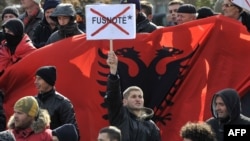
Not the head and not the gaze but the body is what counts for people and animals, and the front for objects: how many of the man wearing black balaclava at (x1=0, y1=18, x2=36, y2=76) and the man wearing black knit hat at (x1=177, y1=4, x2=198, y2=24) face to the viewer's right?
0

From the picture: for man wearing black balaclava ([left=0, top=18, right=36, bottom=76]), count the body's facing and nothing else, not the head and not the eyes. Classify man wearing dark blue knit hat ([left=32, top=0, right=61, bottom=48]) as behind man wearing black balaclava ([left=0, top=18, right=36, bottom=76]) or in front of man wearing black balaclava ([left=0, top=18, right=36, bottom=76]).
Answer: behind

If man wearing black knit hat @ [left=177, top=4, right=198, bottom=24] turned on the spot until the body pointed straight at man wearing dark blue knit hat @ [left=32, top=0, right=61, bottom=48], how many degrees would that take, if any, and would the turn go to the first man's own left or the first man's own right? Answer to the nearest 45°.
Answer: approximately 45° to the first man's own right

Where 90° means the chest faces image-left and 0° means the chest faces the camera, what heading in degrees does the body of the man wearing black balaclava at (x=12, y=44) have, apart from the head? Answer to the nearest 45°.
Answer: approximately 45°

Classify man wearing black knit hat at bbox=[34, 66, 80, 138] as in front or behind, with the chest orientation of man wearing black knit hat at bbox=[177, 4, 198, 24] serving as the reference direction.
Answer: in front

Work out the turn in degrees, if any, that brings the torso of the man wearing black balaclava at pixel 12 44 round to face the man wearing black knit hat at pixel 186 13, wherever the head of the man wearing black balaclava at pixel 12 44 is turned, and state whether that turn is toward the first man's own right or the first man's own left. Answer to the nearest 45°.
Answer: approximately 135° to the first man's own left

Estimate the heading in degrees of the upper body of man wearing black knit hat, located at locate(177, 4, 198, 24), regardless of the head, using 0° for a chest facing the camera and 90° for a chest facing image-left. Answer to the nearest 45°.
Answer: approximately 45°
